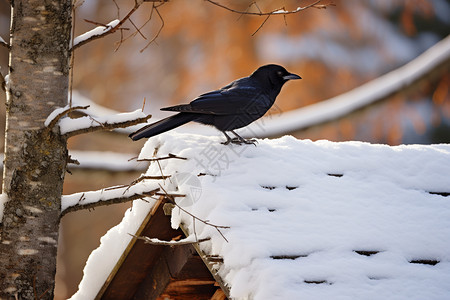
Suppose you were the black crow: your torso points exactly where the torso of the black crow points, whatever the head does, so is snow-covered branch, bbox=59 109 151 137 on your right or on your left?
on your right

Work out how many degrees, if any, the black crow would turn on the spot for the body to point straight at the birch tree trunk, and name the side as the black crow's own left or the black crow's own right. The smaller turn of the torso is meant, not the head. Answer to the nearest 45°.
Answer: approximately 135° to the black crow's own right

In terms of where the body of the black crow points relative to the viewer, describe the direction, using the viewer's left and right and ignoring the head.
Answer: facing to the right of the viewer

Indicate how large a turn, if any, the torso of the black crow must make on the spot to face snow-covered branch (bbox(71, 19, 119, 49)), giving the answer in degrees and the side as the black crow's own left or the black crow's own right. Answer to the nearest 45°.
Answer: approximately 135° to the black crow's own right
